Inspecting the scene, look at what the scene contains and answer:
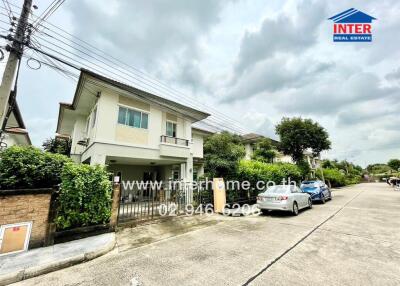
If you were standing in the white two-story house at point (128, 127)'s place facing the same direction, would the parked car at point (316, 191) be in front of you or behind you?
in front

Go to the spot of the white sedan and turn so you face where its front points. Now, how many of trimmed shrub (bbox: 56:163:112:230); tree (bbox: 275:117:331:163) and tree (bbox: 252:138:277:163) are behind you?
1

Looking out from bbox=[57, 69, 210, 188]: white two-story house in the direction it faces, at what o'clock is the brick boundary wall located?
The brick boundary wall is roughly at 2 o'clock from the white two-story house.

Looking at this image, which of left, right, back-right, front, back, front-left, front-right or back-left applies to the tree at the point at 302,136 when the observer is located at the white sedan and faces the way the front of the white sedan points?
front-left

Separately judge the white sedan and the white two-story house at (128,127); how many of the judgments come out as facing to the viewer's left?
0

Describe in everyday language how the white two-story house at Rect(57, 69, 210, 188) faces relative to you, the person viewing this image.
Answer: facing the viewer and to the right of the viewer

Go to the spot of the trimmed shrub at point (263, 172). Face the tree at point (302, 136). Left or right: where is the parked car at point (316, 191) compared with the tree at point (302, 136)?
right

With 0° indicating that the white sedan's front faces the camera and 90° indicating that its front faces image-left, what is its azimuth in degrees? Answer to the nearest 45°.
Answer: approximately 225°

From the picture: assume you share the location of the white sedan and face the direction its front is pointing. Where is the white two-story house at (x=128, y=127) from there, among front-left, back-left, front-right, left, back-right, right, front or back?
back-left

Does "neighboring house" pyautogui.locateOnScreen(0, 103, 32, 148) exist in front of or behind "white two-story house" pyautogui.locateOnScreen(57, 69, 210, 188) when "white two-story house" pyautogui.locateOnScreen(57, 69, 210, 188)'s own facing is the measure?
behind

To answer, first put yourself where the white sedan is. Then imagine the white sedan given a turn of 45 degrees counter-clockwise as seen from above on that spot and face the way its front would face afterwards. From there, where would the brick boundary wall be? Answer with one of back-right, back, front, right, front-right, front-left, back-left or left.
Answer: back-left
